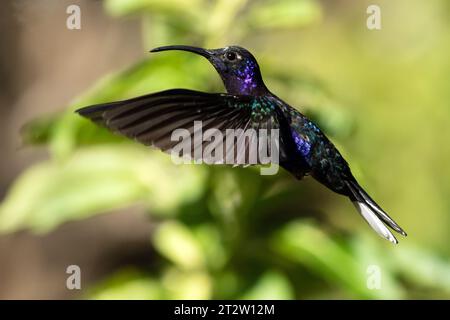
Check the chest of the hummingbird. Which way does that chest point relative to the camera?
to the viewer's left

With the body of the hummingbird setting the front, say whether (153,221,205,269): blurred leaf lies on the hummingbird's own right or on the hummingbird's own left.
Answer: on the hummingbird's own right

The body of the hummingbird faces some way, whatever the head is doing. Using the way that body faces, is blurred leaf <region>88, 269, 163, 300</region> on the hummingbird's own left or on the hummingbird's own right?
on the hummingbird's own right

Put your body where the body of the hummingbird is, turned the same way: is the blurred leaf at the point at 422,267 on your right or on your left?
on your right

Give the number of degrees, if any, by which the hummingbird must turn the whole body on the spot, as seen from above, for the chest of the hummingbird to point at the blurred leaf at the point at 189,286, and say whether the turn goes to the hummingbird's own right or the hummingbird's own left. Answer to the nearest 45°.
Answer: approximately 90° to the hummingbird's own right

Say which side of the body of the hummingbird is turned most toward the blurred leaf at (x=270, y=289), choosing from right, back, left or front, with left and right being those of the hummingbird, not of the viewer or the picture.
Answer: right

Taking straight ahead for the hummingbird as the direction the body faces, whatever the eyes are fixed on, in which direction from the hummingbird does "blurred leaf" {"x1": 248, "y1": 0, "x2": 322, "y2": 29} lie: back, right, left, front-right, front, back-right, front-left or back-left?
right
